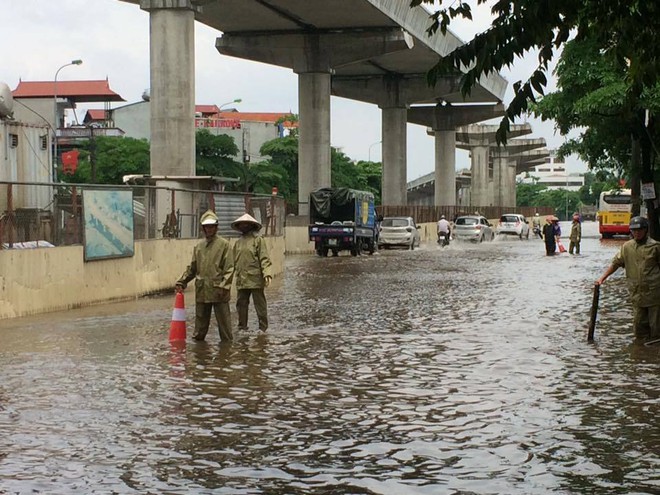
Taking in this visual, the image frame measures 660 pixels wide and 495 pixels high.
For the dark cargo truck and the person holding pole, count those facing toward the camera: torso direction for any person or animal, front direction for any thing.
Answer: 1

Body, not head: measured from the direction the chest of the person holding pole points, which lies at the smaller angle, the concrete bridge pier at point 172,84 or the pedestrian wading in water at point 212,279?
the pedestrian wading in water
